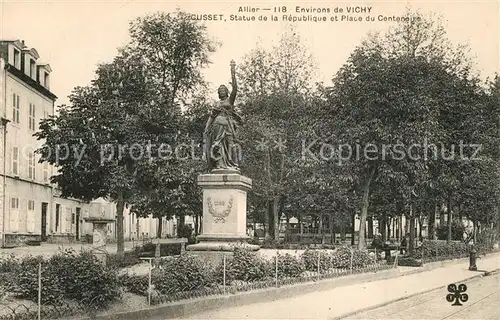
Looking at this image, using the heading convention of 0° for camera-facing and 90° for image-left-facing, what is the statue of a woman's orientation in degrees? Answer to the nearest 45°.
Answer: approximately 0°

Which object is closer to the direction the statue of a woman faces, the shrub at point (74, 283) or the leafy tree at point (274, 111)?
the shrub

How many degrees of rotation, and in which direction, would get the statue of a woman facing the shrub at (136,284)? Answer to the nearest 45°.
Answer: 0° — it already faces it

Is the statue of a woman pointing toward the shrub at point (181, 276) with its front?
yes
